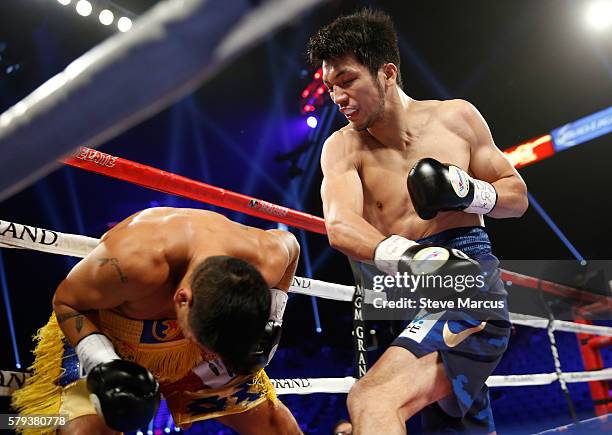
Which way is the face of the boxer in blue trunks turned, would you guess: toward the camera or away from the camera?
toward the camera

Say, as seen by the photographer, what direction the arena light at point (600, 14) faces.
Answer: facing the viewer

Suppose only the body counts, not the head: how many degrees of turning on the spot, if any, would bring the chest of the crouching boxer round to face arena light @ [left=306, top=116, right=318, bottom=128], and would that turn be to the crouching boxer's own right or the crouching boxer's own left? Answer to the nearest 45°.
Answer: approximately 135° to the crouching boxer's own left

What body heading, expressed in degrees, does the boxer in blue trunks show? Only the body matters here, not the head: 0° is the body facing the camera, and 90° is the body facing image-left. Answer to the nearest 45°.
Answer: approximately 45°
